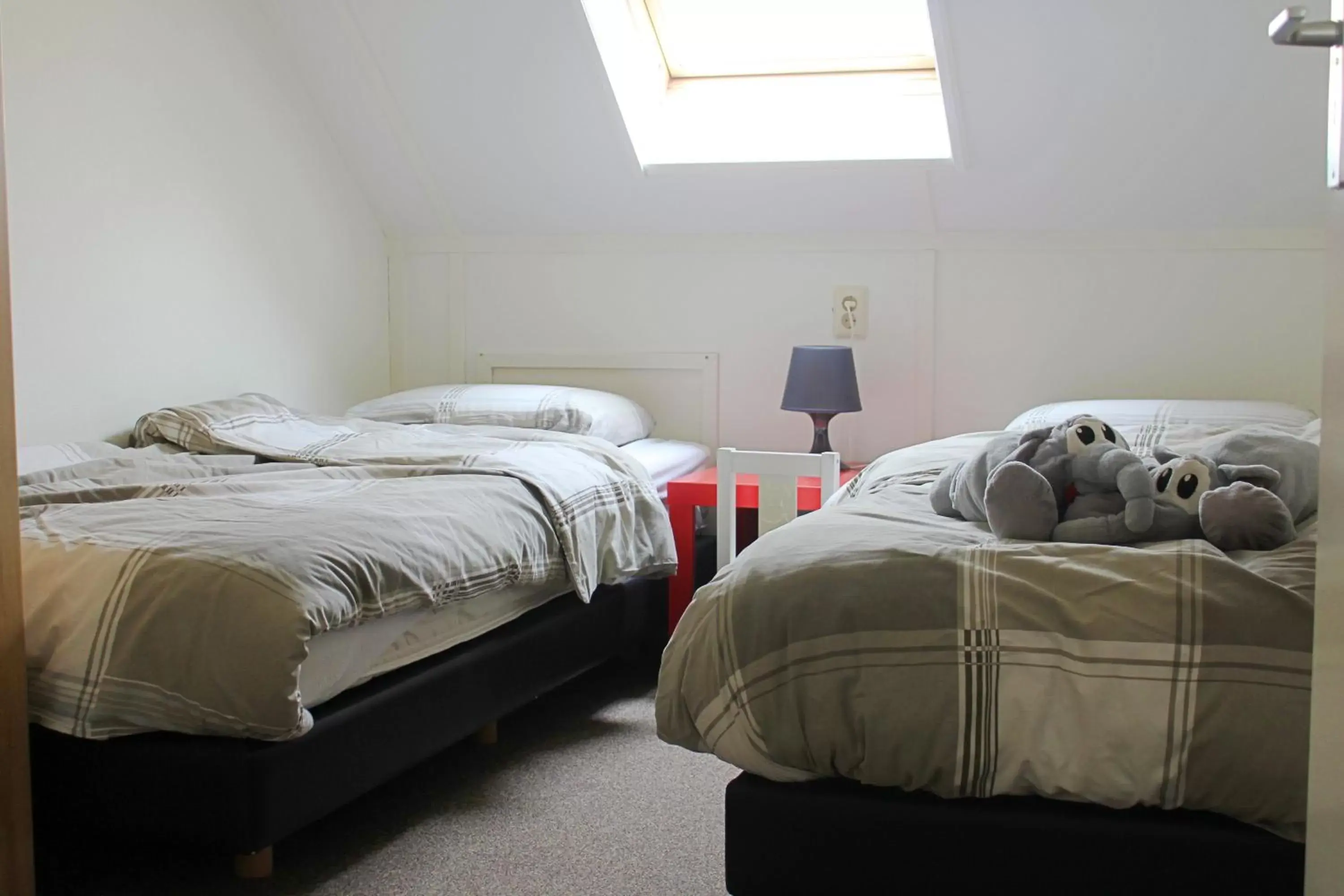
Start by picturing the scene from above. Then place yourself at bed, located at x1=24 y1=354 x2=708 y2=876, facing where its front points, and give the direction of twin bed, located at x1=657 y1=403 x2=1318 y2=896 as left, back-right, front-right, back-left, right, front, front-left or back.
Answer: left

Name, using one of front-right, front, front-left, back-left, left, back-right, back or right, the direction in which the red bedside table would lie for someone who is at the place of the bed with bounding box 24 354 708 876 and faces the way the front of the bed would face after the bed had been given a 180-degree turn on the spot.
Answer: front

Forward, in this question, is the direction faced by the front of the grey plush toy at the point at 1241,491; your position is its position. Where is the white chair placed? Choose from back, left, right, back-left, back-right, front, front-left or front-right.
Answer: right

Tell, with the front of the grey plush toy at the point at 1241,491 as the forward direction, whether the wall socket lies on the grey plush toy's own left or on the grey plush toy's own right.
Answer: on the grey plush toy's own right

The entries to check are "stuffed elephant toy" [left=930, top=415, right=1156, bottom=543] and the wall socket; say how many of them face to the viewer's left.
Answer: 0

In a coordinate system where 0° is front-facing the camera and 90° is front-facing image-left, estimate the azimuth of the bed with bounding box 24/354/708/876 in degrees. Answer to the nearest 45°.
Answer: approximately 45°

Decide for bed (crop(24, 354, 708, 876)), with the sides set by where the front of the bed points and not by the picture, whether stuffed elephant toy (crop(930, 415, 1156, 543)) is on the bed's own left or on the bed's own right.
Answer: on the bed's own left

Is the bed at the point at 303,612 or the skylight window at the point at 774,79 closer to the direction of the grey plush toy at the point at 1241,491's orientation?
the bed

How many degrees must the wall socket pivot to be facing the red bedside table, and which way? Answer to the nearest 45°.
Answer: approximately 45° to its right
